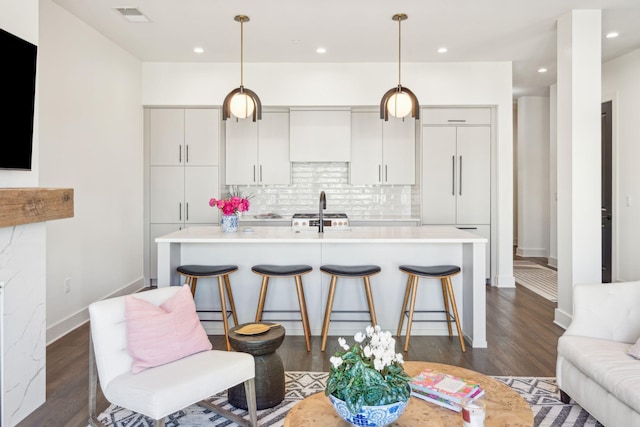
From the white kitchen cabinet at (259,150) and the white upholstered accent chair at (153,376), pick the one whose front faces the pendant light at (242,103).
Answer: the white kitchen cabinet

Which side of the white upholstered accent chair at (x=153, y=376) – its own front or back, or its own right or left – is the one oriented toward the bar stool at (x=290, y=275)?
left

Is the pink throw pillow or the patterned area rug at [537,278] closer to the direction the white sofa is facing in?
the pink throw pillow

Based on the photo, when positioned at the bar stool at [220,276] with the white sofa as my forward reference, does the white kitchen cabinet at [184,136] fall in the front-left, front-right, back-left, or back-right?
back-left

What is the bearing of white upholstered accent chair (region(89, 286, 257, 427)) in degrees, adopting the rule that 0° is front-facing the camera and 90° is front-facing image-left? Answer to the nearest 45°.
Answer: approximately 315°

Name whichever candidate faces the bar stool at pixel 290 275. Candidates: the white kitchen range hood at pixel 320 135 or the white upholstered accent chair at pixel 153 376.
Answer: the white kitchen range hood

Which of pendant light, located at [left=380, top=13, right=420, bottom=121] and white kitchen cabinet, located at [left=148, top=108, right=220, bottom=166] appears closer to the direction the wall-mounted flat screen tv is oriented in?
the pendant light

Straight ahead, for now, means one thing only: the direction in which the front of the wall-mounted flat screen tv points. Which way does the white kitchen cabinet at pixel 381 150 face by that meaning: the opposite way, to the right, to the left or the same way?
to the right

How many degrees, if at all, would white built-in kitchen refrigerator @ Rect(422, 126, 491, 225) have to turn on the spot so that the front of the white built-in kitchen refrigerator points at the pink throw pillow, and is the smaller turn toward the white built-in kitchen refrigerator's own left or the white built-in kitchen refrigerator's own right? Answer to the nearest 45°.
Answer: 0° — it already faces it

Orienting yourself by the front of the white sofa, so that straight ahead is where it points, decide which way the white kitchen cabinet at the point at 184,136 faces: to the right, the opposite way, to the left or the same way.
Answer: to the left

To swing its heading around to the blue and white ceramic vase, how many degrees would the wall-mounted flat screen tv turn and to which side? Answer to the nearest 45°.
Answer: approximately 90° to its left

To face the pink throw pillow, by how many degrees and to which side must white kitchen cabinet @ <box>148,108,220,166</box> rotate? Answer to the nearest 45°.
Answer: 0° — it already faces it
